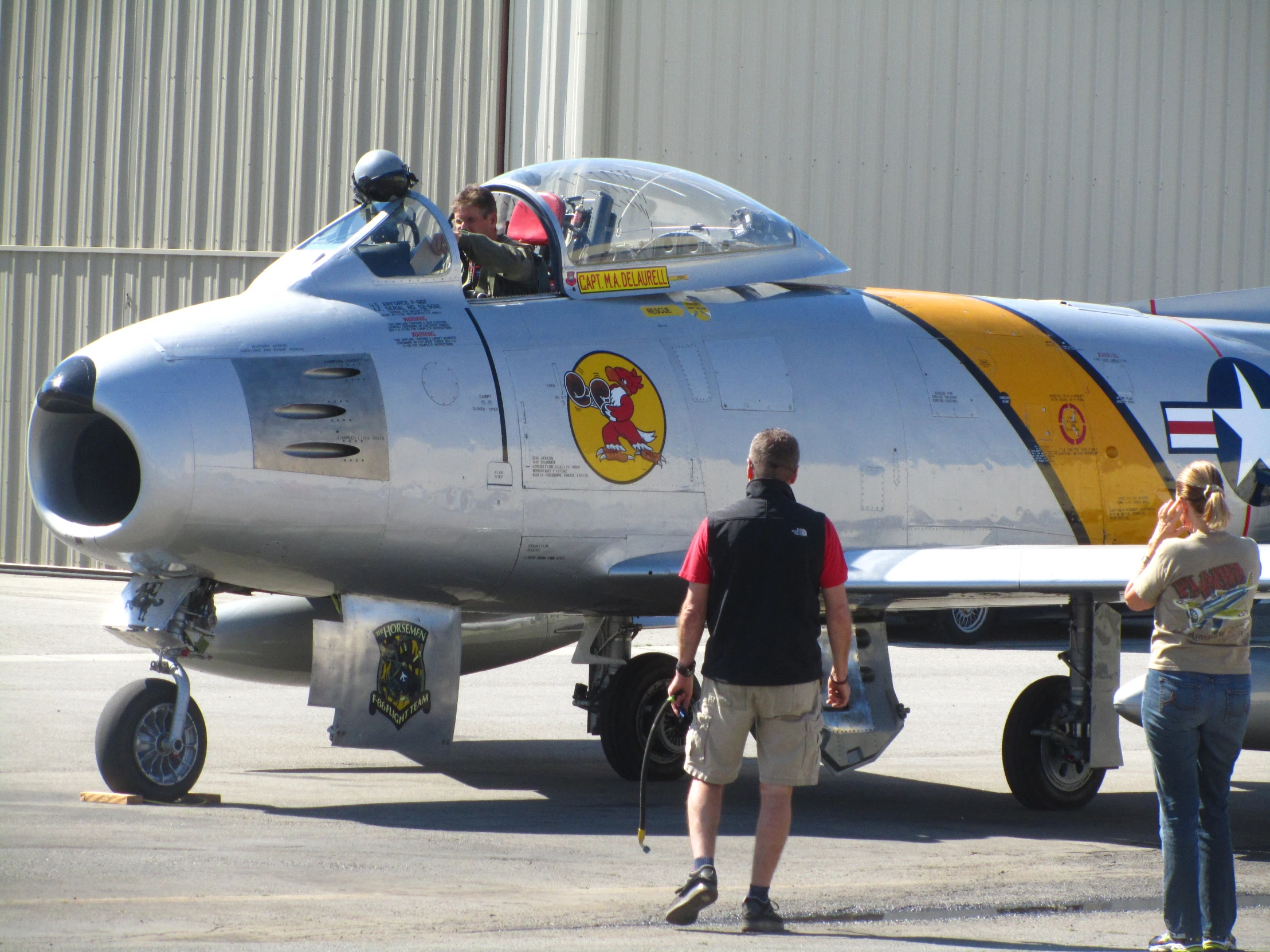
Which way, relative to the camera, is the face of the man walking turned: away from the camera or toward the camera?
away from the camera

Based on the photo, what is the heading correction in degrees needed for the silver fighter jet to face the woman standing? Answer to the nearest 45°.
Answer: approximately 90° to its left

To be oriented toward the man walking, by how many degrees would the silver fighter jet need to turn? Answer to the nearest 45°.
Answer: approximately 45° to its left

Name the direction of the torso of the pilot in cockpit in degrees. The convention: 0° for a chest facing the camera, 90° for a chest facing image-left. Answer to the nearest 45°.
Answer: approximately 45°

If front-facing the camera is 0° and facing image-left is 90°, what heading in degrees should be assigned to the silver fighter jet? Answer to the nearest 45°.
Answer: approximately 45°

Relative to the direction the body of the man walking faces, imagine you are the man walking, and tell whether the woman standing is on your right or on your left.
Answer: on your right

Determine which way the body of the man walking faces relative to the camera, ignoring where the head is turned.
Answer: away from the camera

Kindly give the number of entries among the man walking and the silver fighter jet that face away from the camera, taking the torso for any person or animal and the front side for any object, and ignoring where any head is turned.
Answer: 1

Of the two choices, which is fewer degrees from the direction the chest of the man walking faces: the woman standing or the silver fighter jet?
the silver fighter jet

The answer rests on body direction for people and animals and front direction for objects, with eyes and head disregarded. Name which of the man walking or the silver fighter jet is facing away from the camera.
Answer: the man walking
